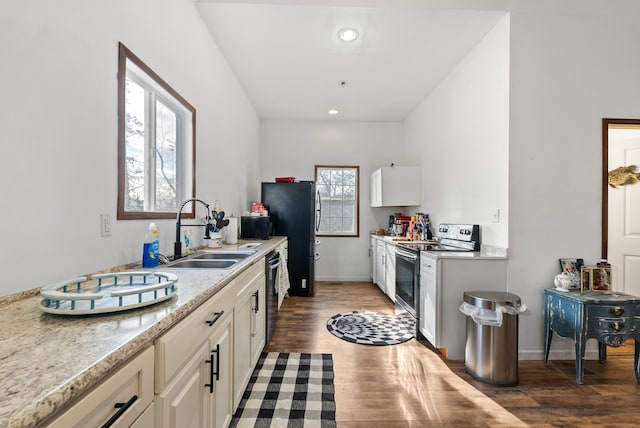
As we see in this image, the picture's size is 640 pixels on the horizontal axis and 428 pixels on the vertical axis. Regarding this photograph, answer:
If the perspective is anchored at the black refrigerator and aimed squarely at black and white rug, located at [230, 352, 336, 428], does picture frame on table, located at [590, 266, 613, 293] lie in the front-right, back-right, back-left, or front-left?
front-left

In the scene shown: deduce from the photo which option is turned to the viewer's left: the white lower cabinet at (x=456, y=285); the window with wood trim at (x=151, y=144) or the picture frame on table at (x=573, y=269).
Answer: the white lower cabinet

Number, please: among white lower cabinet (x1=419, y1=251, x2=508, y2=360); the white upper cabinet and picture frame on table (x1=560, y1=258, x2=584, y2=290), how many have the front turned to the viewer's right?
0

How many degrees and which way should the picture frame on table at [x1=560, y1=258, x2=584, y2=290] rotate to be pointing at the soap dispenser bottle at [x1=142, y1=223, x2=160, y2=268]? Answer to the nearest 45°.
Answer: approximately 45° to its right

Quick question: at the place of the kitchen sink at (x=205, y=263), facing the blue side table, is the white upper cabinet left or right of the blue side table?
left

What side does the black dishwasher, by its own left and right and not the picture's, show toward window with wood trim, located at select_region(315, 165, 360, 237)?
left

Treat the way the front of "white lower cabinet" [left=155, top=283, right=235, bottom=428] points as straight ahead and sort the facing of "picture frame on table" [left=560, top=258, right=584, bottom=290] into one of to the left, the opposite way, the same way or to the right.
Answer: to the right

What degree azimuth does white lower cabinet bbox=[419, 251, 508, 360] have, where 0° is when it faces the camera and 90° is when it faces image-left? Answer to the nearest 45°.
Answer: approximately 90°

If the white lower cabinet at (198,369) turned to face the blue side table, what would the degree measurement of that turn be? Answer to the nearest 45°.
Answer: approximately 45° to its left

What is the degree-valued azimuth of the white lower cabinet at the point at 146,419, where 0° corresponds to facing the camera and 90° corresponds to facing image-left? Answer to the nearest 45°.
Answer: approximately 270°

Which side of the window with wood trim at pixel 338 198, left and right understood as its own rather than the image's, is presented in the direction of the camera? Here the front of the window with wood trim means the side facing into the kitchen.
front
